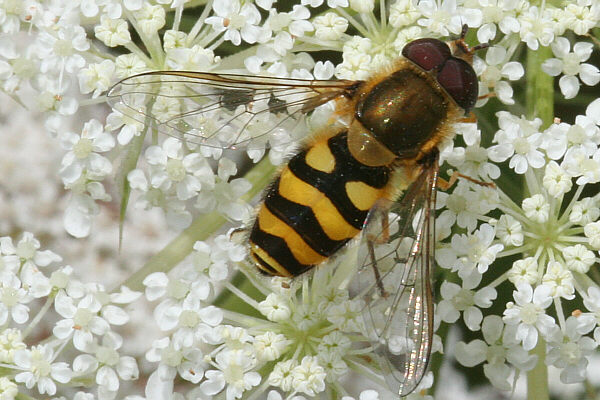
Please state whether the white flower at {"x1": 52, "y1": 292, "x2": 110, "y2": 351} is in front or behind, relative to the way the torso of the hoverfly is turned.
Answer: behind

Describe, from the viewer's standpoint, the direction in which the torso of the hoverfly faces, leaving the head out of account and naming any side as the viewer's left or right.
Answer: facing away from the viewer and to the right of the viewer

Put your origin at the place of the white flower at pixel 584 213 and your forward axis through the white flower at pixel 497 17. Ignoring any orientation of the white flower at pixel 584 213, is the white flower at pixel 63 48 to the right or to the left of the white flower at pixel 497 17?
left

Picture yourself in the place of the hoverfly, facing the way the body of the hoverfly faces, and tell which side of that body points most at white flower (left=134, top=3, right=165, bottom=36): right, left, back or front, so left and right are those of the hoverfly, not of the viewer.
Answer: left

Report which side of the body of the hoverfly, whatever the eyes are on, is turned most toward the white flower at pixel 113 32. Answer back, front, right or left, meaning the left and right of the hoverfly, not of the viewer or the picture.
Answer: left

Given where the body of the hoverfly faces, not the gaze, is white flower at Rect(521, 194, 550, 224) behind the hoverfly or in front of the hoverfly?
in front

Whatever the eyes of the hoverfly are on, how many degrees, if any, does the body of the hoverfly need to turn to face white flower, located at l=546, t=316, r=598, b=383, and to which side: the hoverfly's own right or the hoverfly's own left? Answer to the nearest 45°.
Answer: approximately 45° to the hoverfly's own right

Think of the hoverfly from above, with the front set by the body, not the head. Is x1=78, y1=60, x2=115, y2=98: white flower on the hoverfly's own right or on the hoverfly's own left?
on the hoverfly's own left

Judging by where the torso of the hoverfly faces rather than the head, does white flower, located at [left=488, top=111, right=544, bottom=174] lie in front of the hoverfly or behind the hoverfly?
in front

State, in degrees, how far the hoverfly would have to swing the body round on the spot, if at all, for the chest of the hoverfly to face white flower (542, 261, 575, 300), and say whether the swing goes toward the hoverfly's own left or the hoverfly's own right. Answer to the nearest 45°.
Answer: approximately 45° to the hoverfly's own right

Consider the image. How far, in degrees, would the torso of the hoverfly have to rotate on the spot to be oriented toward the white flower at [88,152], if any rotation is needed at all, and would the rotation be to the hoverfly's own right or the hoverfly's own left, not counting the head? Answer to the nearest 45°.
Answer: approximately 135° to the hoverfly's own left

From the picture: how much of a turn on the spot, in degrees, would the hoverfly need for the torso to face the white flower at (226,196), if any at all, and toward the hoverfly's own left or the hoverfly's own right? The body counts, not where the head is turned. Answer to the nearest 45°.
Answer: approximately 90° to the hoverfly's own left

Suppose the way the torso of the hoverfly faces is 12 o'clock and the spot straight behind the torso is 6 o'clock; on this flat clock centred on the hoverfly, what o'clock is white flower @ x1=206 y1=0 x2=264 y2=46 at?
The white flower is roughly at 9 o'clock from the hoverfly.
